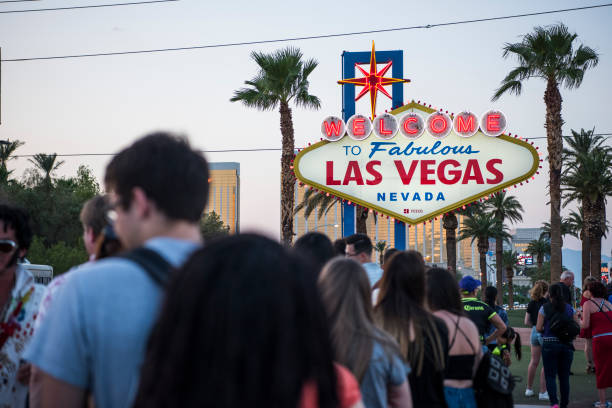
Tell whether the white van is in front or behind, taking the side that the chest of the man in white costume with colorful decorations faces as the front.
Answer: behind

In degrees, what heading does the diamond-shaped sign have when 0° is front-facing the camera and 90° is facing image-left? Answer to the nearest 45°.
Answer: approximately 0°

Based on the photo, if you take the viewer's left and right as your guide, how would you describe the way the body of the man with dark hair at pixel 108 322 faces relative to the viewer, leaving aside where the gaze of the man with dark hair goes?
facing away from the viewer and to the left of the viewer

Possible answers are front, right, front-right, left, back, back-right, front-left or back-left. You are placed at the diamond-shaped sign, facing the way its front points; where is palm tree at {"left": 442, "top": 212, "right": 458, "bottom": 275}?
back

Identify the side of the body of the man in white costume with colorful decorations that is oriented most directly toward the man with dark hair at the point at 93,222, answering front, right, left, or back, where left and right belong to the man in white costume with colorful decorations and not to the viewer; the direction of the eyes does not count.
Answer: left

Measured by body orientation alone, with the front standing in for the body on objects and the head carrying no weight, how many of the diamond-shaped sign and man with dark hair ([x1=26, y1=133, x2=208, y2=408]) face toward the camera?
1

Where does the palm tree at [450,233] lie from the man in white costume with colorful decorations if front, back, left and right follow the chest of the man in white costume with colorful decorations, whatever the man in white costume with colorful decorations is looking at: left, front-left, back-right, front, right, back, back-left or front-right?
back

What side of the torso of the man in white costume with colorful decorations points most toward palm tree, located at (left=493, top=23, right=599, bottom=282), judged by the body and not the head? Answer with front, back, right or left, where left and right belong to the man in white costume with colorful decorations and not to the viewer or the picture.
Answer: back

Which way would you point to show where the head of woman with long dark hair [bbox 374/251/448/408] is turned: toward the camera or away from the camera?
away from the camera

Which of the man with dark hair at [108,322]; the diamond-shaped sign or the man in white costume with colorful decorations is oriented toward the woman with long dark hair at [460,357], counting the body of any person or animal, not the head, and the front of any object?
the diamond-shaped sign

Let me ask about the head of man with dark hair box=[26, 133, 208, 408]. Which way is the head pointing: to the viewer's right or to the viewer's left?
to the viewer's left
